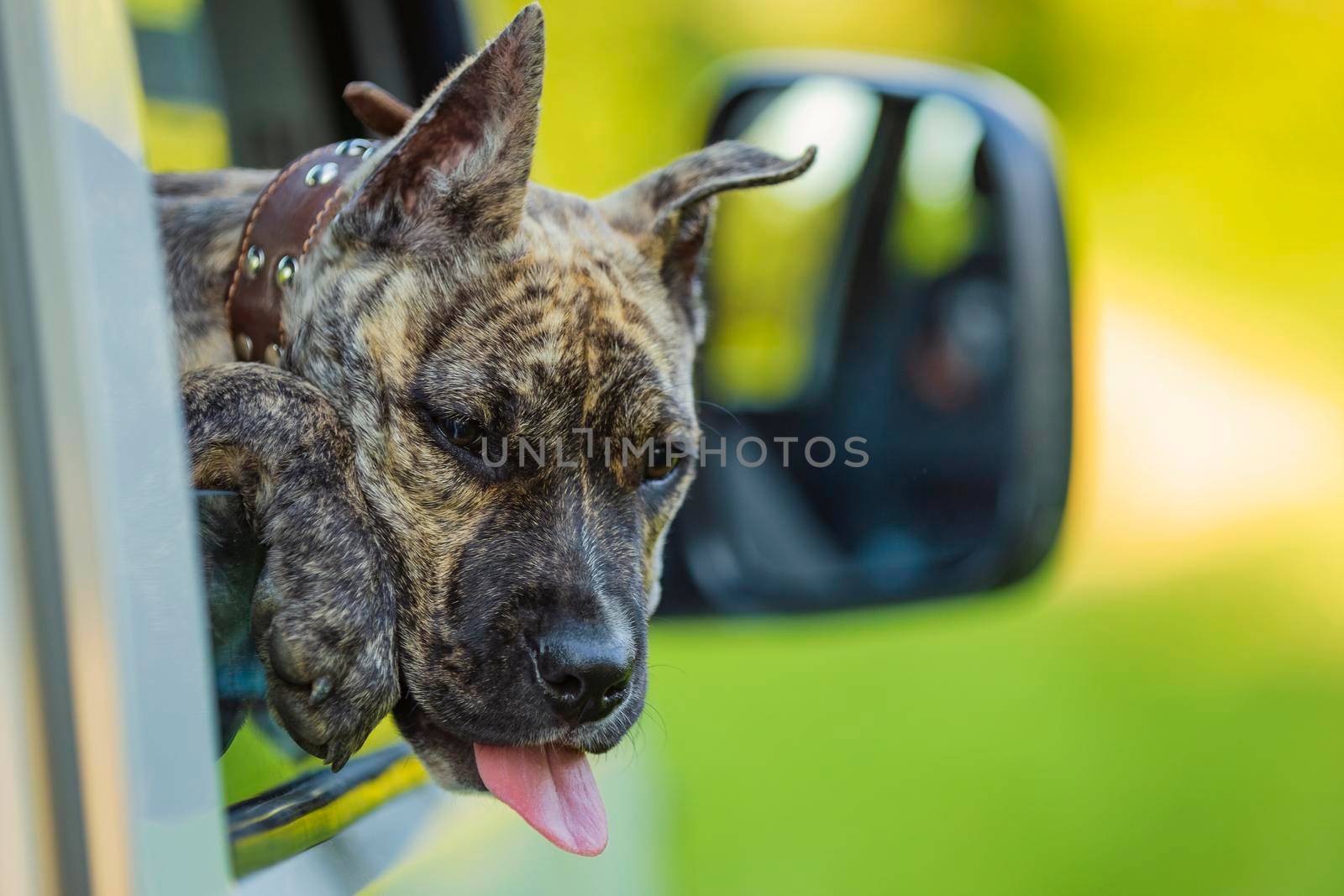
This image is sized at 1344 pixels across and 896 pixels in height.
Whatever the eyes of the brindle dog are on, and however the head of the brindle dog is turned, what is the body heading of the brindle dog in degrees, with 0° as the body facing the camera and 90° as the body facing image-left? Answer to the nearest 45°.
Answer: approximately 315°

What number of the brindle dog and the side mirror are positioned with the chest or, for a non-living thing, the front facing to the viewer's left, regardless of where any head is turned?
0

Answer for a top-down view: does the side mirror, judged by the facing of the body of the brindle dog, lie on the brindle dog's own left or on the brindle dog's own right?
on the brindle dog's own left

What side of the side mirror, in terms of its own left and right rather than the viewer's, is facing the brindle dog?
front

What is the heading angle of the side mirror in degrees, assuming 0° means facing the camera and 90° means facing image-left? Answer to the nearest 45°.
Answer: approximately 0°
